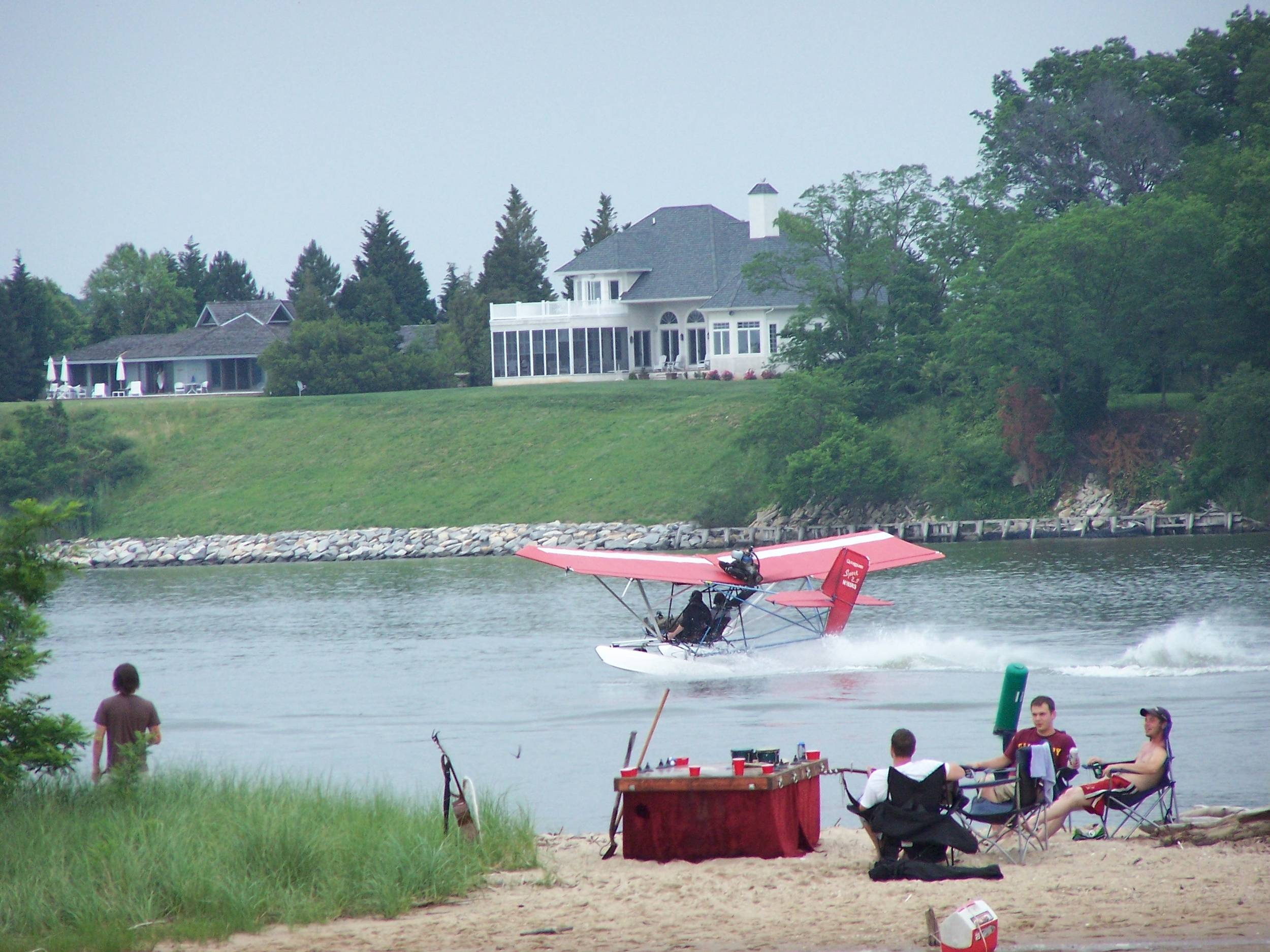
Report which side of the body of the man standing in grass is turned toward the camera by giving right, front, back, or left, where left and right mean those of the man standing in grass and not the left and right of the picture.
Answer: back

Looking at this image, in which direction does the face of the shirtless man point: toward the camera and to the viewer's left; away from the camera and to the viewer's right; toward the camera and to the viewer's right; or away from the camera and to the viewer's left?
toward the camera and to the viewer's left

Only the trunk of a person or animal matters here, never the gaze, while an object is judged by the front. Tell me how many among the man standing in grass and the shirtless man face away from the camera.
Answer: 1

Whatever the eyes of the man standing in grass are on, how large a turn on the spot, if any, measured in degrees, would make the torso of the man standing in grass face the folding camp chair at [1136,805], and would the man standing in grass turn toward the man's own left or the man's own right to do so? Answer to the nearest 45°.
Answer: approximately 90° to the man's own right

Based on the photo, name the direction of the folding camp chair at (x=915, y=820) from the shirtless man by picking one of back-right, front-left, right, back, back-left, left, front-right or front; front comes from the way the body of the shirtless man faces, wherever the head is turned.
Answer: front-left

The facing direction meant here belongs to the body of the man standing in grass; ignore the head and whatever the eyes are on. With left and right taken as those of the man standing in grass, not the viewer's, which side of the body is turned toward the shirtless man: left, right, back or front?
right

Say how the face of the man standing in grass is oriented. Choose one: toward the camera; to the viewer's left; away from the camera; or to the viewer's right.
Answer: away from the camera

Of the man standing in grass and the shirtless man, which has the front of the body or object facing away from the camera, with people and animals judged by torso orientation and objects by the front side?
the man standing in grass

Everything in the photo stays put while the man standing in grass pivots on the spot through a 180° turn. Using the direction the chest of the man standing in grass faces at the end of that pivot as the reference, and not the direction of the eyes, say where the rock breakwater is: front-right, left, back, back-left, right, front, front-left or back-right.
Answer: back

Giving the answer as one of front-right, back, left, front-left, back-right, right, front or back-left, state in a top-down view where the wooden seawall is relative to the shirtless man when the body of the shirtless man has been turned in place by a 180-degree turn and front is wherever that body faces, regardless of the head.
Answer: left

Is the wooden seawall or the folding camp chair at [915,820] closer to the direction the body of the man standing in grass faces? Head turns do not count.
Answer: the wooden seawall

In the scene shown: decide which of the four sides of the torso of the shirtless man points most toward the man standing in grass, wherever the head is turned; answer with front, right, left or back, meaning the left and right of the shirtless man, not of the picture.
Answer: front

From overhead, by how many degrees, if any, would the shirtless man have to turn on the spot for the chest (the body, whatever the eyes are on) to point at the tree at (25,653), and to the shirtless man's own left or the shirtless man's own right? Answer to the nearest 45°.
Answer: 0° — they already face it

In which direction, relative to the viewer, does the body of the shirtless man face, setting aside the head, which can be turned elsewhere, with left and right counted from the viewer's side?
facing to the left of the viewer
